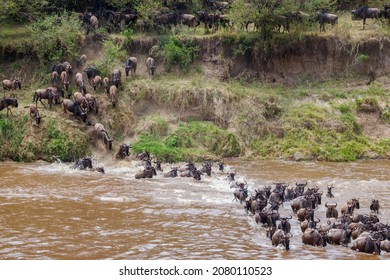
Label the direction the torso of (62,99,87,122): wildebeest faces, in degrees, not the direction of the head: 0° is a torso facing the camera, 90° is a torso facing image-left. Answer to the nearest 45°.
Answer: approximately 315°

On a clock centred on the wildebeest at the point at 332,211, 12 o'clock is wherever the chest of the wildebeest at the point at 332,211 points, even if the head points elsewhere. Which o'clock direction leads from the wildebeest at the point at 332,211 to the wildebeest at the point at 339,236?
the wildebeest at the point at 339,236 is roughly at 12 o'clock from the wildebeest at the point at 332,211.

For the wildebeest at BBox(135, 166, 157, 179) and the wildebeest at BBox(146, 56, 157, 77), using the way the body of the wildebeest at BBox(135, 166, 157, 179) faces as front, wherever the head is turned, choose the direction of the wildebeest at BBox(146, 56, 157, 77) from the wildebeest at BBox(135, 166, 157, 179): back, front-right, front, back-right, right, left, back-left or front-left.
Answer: left

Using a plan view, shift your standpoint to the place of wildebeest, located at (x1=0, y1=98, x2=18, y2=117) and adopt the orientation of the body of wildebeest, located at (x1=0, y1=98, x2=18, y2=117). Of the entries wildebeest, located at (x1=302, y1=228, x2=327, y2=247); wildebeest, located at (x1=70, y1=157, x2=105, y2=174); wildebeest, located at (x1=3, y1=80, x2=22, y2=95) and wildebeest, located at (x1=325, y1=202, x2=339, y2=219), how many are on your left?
1

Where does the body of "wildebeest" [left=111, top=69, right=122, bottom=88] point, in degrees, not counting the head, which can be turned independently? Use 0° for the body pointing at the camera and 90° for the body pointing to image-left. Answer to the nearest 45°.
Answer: approximately 0°

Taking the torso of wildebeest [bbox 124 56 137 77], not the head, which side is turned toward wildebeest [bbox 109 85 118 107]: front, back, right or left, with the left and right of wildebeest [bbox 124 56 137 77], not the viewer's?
front

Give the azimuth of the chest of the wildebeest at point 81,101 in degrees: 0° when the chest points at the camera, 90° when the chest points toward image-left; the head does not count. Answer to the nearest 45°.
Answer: approximately 315°

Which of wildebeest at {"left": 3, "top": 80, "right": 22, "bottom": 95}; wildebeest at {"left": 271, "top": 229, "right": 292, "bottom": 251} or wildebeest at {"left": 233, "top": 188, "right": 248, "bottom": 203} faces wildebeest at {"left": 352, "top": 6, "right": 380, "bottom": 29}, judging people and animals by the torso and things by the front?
wildebeest at {"left": 3, "top": 80, "right": 22, "bottom": 95}

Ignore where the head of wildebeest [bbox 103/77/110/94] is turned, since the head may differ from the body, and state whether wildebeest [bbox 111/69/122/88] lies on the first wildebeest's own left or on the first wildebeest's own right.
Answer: on the first wildebeest's own left
